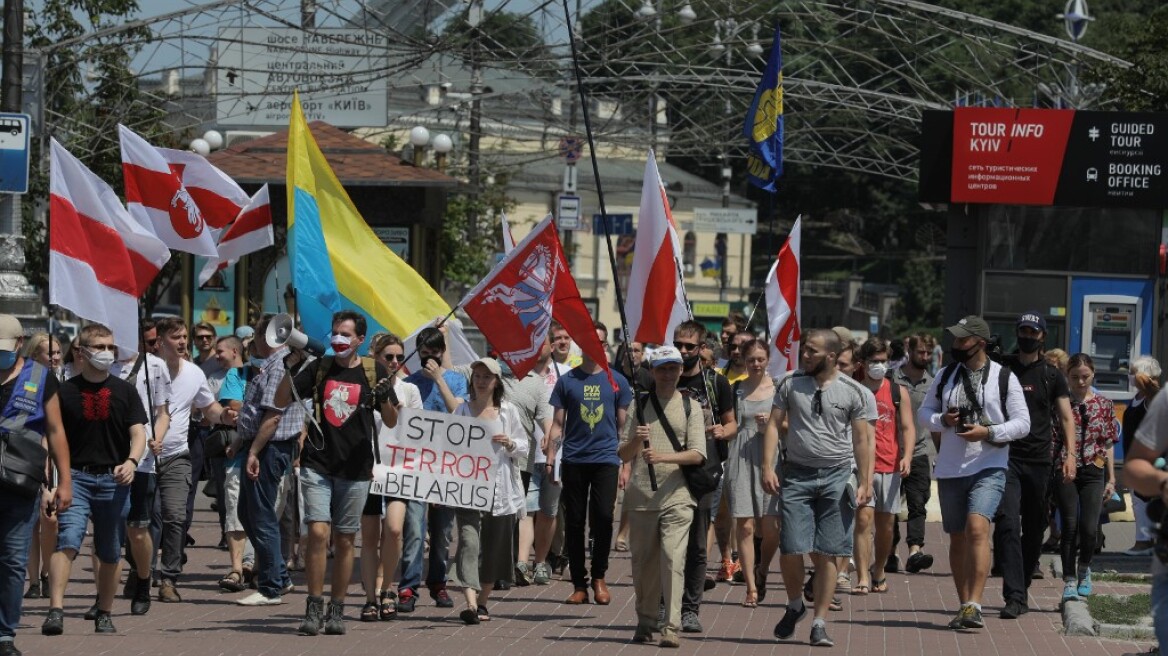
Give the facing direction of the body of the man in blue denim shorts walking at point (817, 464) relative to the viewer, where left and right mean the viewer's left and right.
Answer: facing the viewer

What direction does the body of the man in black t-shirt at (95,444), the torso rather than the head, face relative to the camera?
toward the camera

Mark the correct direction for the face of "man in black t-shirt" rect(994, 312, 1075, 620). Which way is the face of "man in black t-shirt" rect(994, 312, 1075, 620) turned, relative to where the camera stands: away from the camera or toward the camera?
toward the camera

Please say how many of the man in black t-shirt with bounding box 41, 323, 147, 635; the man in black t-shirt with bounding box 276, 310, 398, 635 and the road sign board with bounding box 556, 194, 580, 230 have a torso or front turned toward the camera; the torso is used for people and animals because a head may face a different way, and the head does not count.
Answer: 3

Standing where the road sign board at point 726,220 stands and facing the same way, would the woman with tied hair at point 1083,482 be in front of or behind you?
in front

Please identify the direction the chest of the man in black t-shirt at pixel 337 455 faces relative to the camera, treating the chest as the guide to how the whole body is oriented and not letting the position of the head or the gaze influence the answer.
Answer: toward the camera

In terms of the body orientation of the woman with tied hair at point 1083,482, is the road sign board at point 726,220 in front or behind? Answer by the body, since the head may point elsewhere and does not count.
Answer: behind

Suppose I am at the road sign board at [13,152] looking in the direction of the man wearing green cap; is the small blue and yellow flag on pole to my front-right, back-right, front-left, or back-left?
front-left

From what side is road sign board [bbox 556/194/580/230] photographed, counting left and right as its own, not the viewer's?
front

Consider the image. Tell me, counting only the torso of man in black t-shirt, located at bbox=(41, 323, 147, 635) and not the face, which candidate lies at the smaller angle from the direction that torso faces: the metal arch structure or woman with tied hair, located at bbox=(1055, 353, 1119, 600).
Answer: the woman with tied hair

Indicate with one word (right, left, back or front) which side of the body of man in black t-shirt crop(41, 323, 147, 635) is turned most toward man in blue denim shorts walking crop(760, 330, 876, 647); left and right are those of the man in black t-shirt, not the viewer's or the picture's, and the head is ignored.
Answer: left
